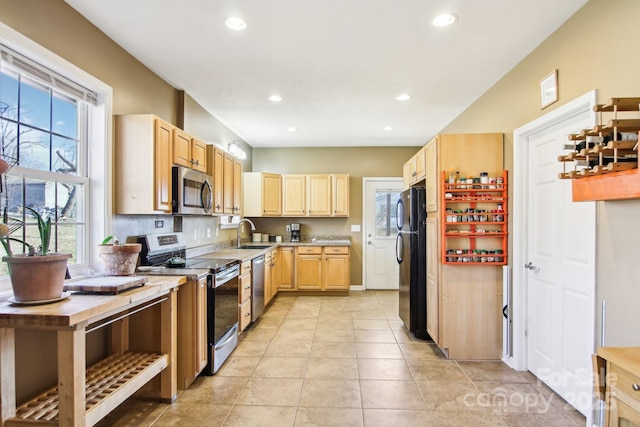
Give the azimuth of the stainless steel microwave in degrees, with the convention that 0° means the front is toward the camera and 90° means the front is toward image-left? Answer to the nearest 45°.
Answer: approximately 315°

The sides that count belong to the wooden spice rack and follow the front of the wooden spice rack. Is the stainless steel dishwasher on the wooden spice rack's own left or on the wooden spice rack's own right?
on the wooden spice rack's own right

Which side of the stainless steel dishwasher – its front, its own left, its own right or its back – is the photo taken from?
right

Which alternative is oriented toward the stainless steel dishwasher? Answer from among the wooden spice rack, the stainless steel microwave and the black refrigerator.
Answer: the black refrigerator

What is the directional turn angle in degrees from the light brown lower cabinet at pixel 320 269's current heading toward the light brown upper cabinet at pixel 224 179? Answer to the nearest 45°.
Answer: approximately 45° to its right

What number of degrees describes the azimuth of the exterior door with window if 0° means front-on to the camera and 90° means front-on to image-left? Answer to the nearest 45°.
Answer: approximately 0°

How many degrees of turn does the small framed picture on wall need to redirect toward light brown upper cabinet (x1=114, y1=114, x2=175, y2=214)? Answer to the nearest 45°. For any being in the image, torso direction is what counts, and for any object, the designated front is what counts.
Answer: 0° — it already faces it

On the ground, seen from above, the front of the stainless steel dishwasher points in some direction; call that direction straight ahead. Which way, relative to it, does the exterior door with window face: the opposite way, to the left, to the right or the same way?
to the right

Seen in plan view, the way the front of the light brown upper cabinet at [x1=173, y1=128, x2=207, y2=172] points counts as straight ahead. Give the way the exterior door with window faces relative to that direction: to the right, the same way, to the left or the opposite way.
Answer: to the right

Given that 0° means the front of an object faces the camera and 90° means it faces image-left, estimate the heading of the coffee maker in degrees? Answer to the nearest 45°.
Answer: approximately 0°
